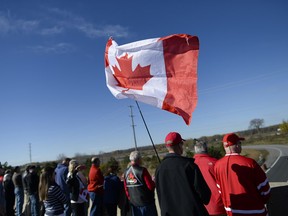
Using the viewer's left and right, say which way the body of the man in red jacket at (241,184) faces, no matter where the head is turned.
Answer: facing away from the viewer and to the right of the viewer

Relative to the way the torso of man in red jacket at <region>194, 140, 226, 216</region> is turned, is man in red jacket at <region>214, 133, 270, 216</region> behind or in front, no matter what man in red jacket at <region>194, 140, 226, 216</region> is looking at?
behind

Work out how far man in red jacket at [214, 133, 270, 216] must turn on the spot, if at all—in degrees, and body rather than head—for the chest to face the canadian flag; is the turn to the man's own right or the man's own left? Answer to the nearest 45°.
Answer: approximately 90° to the man's own left

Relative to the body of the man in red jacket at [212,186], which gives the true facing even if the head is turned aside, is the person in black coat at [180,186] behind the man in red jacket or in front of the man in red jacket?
behind

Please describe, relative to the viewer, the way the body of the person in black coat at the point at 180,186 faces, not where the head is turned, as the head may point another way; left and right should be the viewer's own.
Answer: facing away from the viewer and to the right of the viewer

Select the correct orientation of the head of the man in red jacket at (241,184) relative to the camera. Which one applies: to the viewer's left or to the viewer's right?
to the viewer's right

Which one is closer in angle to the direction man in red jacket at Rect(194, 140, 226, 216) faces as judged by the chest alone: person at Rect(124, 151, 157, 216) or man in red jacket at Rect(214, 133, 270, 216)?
the person

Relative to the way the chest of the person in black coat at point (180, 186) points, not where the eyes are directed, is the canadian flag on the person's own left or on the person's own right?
on the person's own left

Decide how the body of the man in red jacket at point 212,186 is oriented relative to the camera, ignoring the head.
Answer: away from the camera

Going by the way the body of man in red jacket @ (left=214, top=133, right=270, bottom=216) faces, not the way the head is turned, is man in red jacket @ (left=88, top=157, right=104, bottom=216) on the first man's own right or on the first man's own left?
on the first man's own left

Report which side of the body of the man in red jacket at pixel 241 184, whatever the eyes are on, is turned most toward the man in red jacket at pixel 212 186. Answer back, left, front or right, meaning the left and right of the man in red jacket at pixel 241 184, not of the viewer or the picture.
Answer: left
